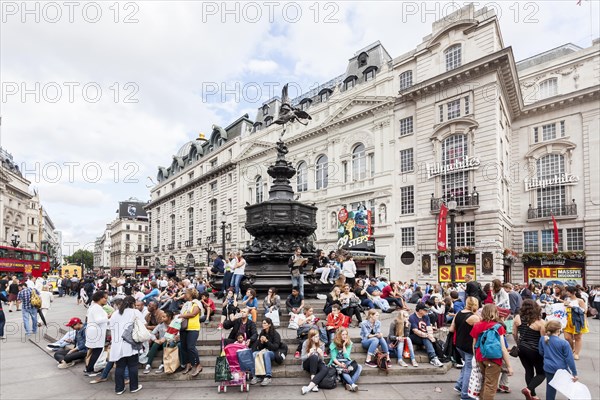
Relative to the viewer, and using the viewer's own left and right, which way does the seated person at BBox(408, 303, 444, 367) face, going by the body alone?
facing the viewer and to the right of the viewer

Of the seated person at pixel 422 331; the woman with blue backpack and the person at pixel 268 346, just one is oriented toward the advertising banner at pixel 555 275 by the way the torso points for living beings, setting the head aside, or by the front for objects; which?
the woman with blue backpack

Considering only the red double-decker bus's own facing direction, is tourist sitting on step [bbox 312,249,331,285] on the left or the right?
on its right

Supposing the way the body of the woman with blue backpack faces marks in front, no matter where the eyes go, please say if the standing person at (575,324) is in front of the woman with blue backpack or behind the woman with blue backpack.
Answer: in front

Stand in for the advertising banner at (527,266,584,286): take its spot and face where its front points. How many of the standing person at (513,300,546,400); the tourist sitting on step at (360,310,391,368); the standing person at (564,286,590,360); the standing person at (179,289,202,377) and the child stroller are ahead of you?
5

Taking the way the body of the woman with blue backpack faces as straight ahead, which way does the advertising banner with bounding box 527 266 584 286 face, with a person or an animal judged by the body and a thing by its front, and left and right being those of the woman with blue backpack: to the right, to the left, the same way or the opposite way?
the opposite way

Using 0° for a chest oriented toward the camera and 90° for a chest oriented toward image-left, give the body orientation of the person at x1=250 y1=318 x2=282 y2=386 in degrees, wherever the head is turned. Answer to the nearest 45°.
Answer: approximately 45°

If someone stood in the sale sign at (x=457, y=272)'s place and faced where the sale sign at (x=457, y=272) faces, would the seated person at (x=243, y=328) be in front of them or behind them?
in front

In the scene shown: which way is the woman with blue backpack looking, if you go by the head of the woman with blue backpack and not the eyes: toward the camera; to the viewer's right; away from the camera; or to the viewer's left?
away from the camera

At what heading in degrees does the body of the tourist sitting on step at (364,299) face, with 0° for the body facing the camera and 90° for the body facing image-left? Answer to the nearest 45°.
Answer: approximately 315°

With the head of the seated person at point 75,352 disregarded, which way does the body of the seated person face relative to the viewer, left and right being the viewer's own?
facing to the left of the viewer

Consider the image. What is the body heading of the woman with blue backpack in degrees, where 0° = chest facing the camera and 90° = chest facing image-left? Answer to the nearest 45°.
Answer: approximately 180°

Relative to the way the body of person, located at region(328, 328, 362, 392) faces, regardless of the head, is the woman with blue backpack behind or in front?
in front
